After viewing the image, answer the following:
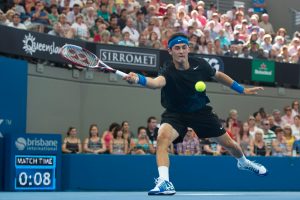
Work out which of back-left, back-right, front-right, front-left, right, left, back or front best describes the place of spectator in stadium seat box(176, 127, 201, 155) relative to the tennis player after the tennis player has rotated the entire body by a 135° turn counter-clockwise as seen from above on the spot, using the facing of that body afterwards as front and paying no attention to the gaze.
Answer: front-left

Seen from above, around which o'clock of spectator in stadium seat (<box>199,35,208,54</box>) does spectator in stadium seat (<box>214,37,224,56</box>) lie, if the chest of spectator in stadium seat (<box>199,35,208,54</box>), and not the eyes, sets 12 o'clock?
spectator in stadium seat (<box>214,37,224,56</box>) is roughly at 8 o'clock from spectator in stadium seat (<box>199,35,208,54</box>).

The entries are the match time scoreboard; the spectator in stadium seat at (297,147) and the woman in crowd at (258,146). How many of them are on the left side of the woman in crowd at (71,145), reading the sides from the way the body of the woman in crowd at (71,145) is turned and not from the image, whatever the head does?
2

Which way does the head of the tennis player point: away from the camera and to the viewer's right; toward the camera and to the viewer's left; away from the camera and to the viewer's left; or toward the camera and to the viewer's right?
toward the camera and to the viewer's right
